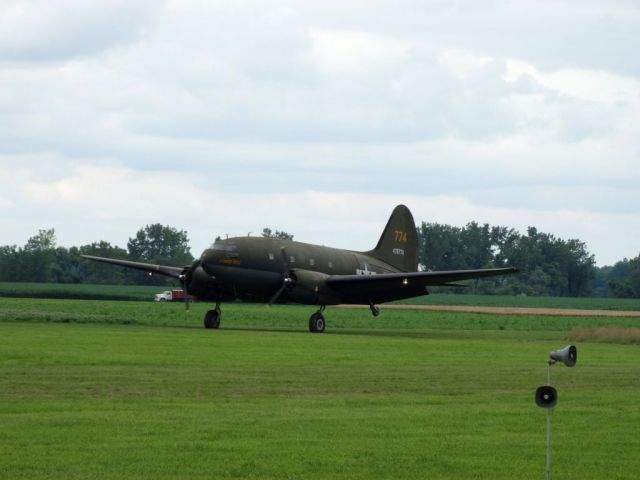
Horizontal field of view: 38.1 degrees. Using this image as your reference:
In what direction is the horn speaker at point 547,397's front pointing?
toward the camera
